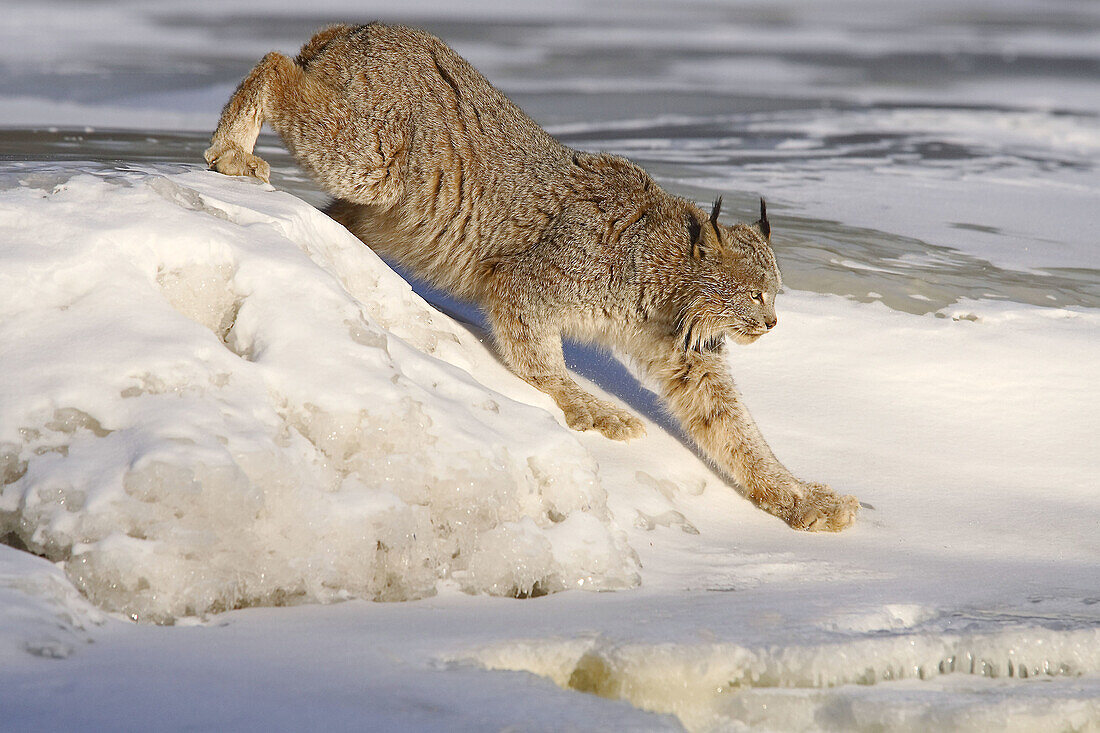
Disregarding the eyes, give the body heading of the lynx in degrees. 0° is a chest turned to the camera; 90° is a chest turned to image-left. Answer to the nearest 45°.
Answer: approximately 270°
